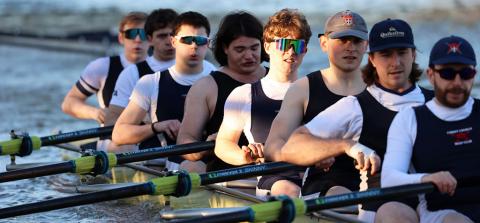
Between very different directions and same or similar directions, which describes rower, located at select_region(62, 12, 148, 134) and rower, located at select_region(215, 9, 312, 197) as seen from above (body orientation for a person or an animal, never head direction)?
same or similar directions

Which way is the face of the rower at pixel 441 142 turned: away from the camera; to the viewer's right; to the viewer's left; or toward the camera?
toward the camera

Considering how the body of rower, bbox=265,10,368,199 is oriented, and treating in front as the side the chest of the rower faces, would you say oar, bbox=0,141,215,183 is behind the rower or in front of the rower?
behind

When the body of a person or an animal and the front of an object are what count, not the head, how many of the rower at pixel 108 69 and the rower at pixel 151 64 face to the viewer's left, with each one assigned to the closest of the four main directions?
0

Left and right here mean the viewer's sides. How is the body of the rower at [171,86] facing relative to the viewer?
facing the viewer and to the right of the viewer

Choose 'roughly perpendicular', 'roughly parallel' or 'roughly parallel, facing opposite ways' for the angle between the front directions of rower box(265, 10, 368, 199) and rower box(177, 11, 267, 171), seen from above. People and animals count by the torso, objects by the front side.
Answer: roughly parallel

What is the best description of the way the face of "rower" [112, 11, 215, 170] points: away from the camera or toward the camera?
toward the camera

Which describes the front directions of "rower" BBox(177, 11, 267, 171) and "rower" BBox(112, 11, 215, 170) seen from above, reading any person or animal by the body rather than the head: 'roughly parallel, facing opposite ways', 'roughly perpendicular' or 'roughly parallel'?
roughly parallel

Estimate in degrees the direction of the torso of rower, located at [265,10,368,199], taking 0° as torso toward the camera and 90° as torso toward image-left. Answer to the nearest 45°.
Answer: approximately 315°

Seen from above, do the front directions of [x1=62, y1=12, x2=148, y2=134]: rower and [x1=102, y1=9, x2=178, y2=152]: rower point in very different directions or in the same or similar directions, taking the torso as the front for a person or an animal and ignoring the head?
same or similar directions

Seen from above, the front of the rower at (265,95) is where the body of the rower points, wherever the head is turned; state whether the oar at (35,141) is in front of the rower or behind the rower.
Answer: behind

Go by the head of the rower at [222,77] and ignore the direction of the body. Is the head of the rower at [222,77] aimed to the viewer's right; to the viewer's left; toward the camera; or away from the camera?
toward the camera

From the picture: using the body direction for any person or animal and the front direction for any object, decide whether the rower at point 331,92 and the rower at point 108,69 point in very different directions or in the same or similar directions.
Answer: same or similar directions

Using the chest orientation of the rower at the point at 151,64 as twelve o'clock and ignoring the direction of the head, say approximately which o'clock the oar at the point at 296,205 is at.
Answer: The oar is roughly at 1 o'clock from the rower.

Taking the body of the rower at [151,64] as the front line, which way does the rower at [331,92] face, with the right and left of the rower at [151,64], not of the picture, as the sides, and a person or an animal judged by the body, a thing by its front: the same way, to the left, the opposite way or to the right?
the same way

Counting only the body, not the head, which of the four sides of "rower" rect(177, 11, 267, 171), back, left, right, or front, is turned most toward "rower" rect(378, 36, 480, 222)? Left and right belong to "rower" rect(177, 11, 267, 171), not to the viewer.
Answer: front
